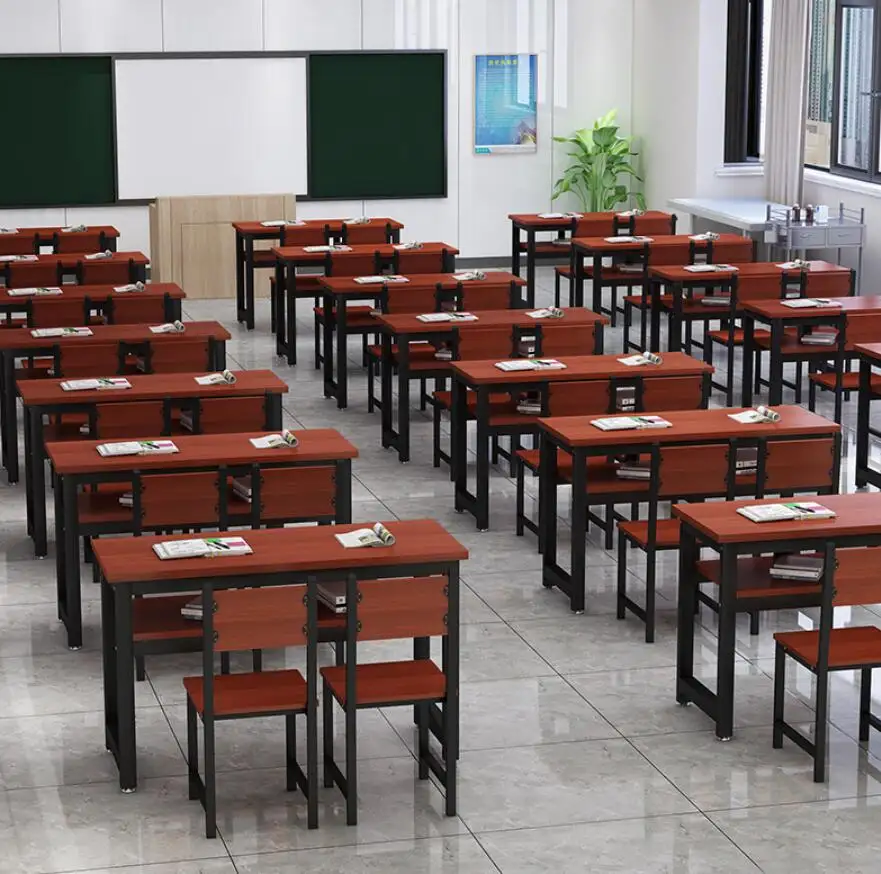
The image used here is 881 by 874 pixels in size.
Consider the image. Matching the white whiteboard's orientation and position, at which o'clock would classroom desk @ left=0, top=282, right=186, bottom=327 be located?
The classroom desk is roughly at 12 o'clock from the white whiteboard.

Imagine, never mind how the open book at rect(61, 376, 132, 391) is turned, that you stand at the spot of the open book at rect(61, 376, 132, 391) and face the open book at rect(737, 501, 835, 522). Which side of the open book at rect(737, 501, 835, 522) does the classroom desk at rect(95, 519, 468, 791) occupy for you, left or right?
right

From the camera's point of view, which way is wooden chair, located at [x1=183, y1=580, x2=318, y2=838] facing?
away from the camera

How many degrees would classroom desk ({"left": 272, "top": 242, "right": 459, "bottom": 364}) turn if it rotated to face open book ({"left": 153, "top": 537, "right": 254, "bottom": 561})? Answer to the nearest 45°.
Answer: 0° — it already faces it

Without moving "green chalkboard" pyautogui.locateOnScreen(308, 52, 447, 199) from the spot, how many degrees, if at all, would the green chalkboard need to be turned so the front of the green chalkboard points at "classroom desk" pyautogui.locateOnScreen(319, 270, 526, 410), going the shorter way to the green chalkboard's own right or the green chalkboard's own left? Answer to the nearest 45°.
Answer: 0° — it already faces it

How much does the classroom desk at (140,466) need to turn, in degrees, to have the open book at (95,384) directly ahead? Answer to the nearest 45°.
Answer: approximately 180°

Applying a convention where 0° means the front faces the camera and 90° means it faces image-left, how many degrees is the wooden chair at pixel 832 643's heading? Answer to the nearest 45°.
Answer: approximately 135°

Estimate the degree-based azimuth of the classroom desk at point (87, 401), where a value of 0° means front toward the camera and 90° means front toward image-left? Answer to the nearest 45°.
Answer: approximately 0°

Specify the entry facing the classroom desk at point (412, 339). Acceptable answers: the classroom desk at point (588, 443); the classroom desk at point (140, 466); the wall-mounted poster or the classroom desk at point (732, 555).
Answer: the wall-mounted poster
